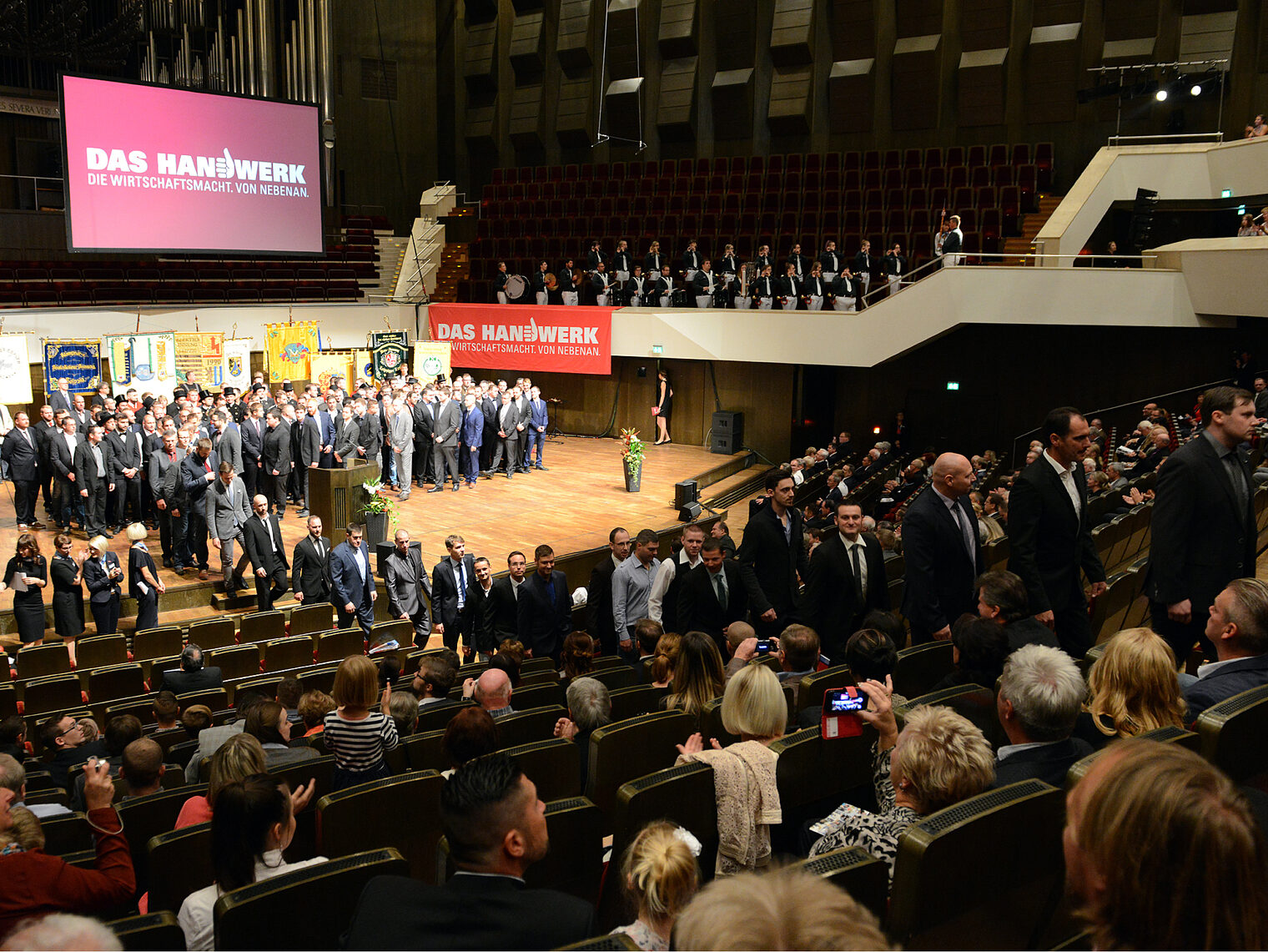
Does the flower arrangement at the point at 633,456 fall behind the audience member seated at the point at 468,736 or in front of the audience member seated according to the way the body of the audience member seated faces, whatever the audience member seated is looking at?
in front

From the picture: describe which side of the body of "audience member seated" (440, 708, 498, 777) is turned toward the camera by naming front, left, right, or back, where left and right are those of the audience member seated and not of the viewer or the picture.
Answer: back

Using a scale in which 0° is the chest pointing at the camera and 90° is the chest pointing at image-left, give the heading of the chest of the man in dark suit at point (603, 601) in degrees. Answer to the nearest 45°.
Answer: approximately 315°

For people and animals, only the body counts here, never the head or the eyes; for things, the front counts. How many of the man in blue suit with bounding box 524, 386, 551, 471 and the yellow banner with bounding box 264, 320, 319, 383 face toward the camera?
2

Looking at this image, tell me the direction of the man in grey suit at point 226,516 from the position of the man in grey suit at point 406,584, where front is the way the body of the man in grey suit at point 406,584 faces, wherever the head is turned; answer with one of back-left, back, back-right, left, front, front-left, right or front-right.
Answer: back

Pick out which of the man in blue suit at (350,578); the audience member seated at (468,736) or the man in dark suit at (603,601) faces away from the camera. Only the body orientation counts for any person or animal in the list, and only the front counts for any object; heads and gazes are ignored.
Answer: the audience member seated

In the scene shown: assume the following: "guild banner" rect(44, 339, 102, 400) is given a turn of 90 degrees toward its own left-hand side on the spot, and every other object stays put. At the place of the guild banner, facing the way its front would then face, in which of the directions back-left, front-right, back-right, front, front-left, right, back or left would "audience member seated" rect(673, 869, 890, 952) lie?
right

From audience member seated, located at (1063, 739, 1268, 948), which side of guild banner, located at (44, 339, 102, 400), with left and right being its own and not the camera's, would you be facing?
front

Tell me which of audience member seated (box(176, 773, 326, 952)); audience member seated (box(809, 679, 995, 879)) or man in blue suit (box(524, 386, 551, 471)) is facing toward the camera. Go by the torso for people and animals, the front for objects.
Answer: the man in blue suit

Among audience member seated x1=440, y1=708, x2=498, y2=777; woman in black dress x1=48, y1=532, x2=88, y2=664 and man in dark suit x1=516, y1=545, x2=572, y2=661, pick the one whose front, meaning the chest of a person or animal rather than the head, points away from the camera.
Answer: the audience member seated

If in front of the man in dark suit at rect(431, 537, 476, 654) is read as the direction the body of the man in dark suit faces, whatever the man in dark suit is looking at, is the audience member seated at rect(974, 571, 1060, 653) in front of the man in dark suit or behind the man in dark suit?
in front

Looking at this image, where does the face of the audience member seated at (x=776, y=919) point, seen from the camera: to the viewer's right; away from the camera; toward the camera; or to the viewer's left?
away from the camera

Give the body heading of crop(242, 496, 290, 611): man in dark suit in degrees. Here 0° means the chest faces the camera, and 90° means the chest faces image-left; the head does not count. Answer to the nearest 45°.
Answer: approximately 315°

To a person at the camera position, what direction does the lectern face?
facing the viewer and to the right of the viewer

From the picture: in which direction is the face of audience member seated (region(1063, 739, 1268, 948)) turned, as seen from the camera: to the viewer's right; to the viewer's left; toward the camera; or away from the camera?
away from the camera

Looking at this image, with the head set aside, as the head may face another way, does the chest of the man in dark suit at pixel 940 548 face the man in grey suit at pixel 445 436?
no

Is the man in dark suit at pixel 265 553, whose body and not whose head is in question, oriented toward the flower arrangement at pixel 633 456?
no

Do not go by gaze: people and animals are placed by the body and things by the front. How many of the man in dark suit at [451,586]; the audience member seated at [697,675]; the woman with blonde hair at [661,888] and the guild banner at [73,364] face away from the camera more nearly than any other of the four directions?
2

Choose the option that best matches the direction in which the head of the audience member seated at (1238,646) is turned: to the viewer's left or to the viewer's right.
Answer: to the viewer's left

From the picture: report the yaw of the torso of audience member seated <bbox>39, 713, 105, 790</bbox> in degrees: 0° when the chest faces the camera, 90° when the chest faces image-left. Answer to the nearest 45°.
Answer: approximately 225°
